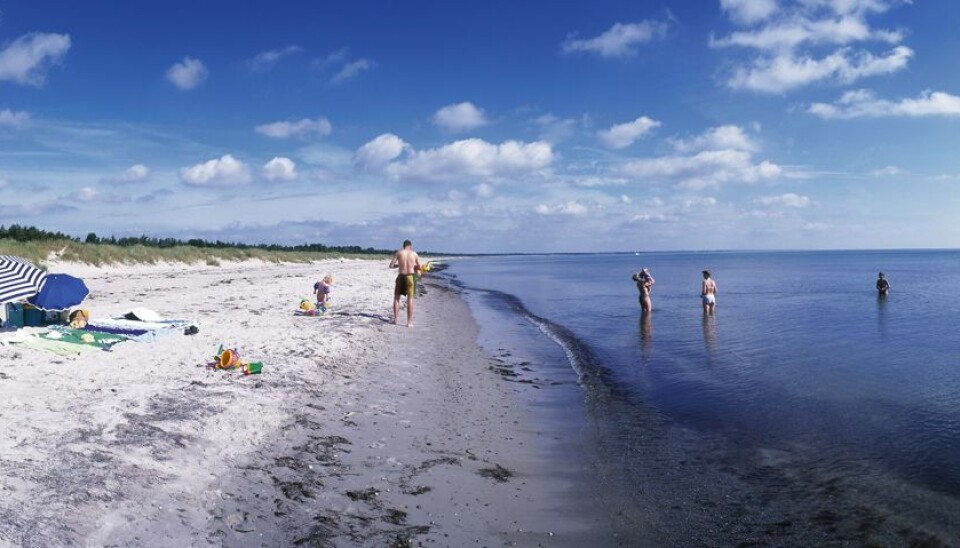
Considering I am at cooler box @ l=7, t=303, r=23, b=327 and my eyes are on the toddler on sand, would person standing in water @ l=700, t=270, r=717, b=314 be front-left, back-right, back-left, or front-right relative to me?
front-right

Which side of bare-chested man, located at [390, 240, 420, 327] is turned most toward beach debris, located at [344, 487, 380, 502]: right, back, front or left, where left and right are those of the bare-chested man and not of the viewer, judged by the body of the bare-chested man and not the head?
back

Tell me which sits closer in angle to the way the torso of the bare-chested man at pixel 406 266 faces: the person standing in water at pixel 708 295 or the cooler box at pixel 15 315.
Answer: the person standing in water

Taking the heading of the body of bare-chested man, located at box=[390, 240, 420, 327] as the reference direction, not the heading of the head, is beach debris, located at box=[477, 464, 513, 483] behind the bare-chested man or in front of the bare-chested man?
behind

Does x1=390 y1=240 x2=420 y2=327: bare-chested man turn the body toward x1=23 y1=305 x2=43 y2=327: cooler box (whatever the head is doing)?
no

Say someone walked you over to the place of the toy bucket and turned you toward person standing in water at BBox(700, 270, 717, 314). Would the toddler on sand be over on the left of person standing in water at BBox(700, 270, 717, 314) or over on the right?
left

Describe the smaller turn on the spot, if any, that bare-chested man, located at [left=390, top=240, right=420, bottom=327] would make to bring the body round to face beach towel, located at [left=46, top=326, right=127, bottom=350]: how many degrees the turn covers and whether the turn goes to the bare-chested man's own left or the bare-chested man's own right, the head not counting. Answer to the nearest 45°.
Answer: approximately 135° to the bare-chested man's own left

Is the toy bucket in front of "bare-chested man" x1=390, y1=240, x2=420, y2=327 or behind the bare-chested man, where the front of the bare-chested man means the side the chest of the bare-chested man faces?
behind

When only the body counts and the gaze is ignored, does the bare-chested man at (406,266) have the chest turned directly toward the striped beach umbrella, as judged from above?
no

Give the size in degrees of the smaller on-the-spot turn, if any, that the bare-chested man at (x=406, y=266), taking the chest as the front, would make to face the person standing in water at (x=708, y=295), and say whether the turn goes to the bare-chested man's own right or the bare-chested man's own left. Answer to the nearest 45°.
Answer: approximately 45° to the bare-chested man's own right

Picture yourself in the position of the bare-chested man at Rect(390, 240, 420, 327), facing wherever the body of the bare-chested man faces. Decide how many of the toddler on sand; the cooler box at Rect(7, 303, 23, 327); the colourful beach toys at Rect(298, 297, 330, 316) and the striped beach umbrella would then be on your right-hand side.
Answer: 0
